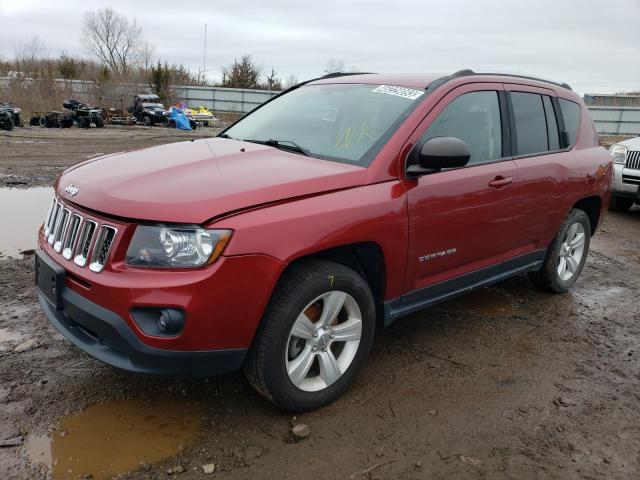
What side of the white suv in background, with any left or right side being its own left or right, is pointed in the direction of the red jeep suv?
front

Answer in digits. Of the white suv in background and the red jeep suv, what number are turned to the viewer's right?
0

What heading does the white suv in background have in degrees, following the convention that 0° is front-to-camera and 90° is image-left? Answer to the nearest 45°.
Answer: approximately 0°

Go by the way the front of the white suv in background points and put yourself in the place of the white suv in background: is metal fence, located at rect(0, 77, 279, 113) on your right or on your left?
on your right

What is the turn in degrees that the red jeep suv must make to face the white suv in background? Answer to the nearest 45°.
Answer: approximately 180°

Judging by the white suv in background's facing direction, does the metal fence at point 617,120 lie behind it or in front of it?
behind

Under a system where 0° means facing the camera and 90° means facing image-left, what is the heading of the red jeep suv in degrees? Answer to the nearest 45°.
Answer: approximately 45°

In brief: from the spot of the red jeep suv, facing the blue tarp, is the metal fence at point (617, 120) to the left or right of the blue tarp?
right

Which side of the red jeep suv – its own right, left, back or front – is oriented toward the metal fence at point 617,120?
back
